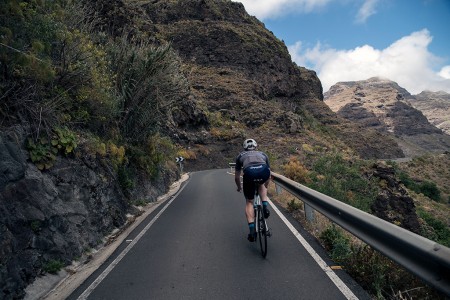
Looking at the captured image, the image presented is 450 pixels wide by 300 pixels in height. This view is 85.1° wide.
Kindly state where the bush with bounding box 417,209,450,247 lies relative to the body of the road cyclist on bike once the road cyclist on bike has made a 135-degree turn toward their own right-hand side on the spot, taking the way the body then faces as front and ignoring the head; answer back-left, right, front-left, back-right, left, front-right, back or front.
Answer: left

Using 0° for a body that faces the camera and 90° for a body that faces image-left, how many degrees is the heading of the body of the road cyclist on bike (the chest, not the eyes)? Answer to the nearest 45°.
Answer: approximately 180°

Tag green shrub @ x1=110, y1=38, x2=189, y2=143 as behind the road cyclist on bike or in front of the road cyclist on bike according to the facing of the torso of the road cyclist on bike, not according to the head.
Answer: in front

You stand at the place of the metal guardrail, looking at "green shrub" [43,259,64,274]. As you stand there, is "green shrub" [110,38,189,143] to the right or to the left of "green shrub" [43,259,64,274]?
right

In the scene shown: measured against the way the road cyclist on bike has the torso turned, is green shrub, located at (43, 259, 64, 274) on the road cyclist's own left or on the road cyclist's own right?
on the road cyclist's own left

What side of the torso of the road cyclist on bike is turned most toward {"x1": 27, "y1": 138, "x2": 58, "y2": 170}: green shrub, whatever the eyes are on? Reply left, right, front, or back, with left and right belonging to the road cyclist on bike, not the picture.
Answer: left

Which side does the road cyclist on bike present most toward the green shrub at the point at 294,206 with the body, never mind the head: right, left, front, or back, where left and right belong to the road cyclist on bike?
front

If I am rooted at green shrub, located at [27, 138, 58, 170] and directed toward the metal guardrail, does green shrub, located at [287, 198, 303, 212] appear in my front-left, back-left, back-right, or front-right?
front-left
